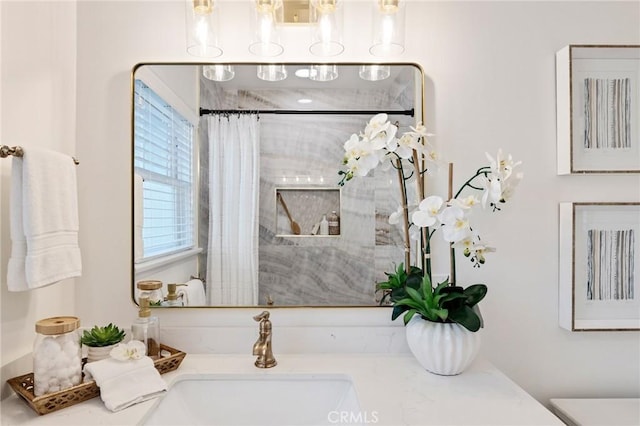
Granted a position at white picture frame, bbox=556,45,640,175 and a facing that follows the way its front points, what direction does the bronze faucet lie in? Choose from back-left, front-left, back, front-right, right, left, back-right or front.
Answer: front-right

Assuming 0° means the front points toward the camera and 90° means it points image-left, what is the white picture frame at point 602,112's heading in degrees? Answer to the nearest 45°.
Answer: approximately 0°

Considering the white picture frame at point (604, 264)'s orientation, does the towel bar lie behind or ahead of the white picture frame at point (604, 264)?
ahead

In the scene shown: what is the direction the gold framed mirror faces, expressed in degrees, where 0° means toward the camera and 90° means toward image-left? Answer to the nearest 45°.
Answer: approximately 0°

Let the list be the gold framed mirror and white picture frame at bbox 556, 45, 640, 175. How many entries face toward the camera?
2

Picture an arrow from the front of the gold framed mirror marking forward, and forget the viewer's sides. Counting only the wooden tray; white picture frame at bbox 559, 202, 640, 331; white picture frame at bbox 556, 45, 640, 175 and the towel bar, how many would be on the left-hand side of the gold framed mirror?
2
